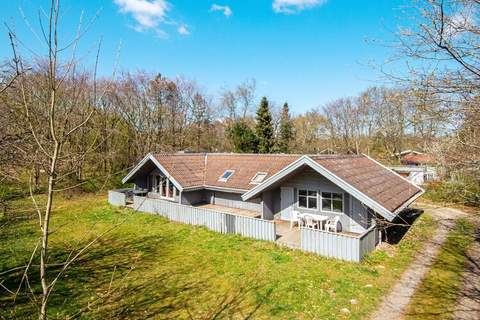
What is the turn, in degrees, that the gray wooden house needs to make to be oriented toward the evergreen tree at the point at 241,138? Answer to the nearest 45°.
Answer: approximately 135° to its right

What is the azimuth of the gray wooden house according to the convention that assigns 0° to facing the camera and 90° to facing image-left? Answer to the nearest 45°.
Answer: approximately 45°

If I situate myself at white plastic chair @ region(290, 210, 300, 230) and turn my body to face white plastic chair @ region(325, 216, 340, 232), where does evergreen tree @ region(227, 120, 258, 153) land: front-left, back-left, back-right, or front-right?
back-left

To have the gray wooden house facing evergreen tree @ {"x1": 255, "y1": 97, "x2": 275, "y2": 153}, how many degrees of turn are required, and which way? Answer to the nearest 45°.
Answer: approximately 135° to its right
